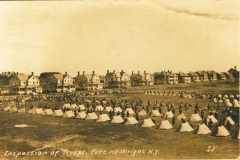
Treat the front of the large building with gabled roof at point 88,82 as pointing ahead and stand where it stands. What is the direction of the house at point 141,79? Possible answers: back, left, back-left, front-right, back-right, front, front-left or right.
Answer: front-left

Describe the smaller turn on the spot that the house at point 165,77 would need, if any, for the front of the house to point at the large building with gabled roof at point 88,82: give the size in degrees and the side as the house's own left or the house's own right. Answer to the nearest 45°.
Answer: approximately 135° to the house's own right

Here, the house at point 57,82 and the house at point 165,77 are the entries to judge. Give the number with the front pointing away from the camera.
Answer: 0

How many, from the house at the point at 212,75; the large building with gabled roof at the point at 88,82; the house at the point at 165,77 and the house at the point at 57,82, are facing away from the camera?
0

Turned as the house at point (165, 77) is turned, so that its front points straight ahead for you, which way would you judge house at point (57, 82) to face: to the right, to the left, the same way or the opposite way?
the same way

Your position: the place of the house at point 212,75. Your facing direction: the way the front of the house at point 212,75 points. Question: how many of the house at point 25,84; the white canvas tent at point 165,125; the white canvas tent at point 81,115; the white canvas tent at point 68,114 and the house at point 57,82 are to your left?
0

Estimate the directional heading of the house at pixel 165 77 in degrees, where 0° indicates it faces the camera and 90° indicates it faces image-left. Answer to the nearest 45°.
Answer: approximately 315°

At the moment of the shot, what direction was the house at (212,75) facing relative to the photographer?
facing the viewer and to the right of the viewer

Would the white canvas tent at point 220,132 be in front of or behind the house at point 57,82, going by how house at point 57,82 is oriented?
in front

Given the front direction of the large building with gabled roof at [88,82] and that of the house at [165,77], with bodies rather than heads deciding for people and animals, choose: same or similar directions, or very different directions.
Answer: same or similar directions

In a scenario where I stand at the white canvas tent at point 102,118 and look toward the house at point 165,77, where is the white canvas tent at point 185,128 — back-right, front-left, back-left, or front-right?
back-right

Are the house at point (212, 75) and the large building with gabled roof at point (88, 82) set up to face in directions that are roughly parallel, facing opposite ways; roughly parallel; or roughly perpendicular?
roughly parallel

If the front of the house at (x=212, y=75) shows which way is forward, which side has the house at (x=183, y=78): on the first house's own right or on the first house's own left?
on the first house's own right

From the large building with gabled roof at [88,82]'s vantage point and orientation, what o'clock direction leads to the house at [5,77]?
The house is roughly at 4 o'clock from the large building with gabled roof.

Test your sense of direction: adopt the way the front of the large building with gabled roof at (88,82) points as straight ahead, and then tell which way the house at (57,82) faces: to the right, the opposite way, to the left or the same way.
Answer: the same way

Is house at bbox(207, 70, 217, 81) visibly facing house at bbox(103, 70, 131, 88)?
no

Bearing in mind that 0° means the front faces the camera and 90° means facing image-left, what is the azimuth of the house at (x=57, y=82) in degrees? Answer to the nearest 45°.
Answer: approximately 315°

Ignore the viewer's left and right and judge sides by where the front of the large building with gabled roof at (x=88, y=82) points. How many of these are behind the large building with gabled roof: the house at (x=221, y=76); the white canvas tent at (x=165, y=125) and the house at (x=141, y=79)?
0
